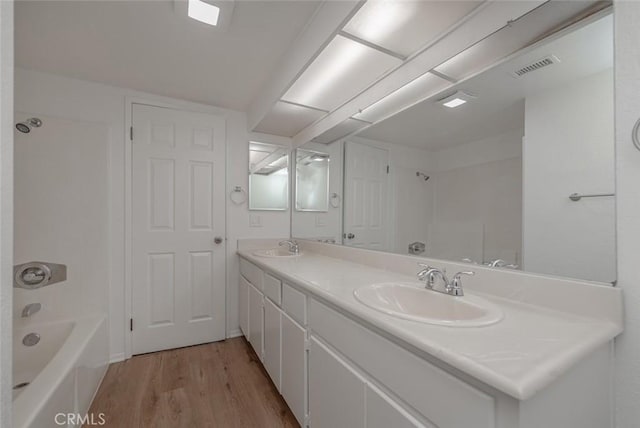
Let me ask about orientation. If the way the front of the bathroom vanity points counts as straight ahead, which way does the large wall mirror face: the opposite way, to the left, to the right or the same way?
the same way

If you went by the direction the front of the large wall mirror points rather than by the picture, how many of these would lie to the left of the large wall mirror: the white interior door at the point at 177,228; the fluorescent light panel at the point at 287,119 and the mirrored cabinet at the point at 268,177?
0

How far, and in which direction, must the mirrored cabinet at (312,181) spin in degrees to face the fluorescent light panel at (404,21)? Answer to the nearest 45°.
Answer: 0° — it already faces it

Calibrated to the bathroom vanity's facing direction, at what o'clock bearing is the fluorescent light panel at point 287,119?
The fluorescent light panel is roughly at 3 o'clock from the bathroom vanity.

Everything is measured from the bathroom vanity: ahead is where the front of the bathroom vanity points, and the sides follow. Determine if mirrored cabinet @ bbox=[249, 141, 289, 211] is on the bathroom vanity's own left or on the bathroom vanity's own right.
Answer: on the bathroom vanity's own right

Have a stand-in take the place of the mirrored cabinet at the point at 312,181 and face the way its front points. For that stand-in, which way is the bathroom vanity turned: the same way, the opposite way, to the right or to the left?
to the right

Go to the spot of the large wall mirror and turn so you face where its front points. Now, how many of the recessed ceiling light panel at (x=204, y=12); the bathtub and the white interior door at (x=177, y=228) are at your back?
0

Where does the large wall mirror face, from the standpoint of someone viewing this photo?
facing the viewer and to the left of the viewer

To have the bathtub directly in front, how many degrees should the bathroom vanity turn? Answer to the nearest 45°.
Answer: approximately 45° to its right
